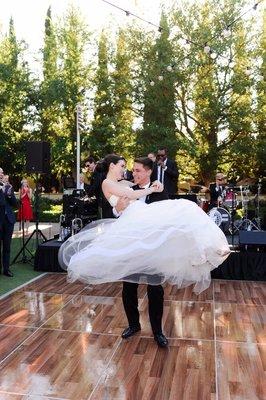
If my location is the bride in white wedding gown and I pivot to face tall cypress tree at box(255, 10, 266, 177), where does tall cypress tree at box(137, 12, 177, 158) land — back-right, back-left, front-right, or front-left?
front-left

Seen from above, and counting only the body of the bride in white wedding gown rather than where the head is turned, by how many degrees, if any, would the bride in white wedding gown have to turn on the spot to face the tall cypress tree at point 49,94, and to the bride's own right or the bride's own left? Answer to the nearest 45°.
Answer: approximately 90° to the bride's own left

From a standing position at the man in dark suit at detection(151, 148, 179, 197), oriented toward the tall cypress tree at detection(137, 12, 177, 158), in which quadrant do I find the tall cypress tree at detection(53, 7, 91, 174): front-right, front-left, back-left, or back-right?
front-left

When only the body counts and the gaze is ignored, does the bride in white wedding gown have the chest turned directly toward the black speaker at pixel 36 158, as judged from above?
no

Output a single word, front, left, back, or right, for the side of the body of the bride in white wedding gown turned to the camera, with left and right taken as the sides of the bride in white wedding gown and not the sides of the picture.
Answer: right

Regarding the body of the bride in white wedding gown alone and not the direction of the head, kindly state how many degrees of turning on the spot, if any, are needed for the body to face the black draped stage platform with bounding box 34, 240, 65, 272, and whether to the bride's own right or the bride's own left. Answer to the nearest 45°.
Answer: approximately 135° to the bride's own left

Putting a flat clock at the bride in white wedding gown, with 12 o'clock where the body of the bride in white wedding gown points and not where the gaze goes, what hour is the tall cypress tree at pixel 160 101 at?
The tall cypress tree is roughly at 9 o'clock from the bride in white wedding gown.

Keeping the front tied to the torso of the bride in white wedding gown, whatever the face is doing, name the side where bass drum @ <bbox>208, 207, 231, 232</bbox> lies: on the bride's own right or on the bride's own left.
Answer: on the bride's own left

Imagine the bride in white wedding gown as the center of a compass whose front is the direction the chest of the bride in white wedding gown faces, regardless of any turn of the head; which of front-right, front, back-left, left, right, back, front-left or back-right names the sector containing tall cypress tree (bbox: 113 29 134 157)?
left

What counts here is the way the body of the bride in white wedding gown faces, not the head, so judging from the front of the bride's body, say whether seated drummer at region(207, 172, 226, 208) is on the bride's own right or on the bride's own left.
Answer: on the bride's own left

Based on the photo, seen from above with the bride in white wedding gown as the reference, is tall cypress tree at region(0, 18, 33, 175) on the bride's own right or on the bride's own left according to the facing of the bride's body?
on the bride's own left

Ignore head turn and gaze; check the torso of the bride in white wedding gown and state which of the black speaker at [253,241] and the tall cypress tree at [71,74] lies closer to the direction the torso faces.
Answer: the black speaker

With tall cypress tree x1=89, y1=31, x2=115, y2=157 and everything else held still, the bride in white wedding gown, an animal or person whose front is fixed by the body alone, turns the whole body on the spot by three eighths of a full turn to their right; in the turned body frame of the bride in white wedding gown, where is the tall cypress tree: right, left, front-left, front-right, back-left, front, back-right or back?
back-right

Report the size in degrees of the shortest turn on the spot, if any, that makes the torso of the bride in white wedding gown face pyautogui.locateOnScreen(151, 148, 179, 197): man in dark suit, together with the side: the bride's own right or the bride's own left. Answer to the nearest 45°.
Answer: approximately 90° to the bride's own left

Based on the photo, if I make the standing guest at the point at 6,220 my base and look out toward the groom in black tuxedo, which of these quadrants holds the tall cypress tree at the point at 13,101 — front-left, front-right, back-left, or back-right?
back-left
